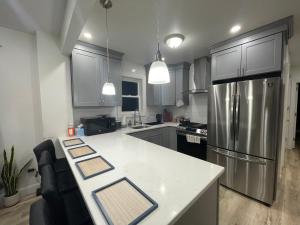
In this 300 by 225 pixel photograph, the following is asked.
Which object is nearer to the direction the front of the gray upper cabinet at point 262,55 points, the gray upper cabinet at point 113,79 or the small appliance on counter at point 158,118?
the gray upper cabinet

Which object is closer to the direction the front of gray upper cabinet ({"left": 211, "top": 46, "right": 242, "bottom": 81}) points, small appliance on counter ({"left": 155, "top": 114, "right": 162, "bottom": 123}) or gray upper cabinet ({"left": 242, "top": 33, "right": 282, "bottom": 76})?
the small appliance on counter

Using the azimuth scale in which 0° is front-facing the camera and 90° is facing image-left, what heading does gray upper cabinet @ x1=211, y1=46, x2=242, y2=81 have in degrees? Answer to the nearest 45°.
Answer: approximately 45°

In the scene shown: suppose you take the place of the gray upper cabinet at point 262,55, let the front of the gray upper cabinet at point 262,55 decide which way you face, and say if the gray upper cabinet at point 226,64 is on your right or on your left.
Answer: on your right

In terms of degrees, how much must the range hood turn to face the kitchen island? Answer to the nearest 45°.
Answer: approximately 45° to its left

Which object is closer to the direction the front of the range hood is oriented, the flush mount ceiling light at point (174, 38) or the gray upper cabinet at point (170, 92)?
the flush mount ceiling light

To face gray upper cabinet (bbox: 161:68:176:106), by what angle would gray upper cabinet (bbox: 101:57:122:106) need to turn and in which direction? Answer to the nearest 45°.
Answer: approximately 45° to its left

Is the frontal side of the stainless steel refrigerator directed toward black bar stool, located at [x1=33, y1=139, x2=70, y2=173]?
yes
